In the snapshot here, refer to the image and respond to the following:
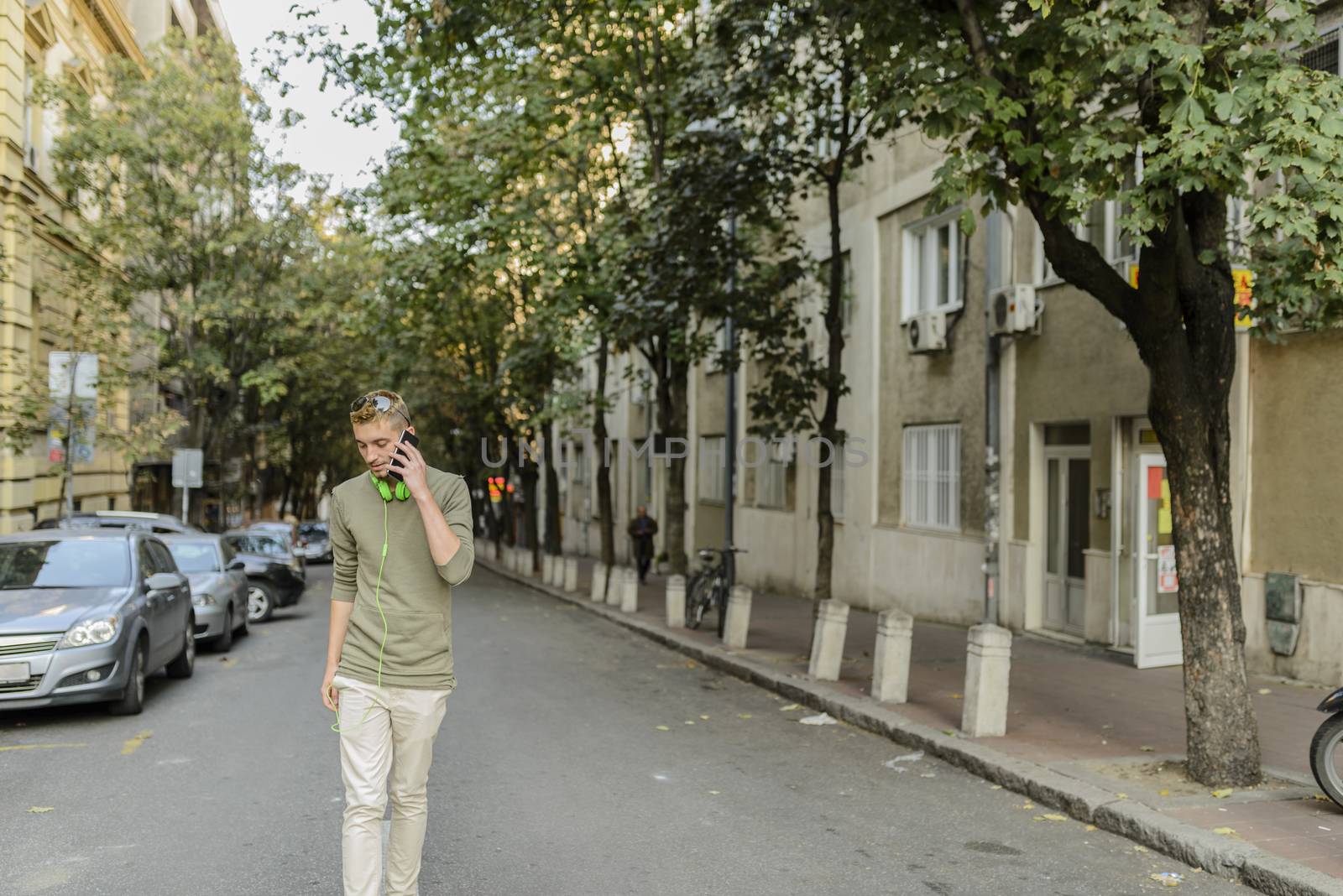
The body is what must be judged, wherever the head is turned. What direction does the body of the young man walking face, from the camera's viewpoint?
toward the camera

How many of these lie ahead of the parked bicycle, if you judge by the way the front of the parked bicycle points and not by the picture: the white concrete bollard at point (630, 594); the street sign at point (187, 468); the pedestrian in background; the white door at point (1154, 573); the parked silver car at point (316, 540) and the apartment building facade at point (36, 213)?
1

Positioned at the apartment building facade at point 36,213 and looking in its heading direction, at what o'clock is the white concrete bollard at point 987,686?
The white concrete bollard is roughly at 1 o'clock from the apartment building facade.

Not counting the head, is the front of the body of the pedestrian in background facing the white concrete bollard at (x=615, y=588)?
yes

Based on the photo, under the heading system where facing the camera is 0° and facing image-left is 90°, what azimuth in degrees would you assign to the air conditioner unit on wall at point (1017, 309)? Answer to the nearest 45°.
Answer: approximately 45°

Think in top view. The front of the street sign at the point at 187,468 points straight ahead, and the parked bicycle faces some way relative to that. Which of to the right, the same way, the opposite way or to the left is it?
the opposite way

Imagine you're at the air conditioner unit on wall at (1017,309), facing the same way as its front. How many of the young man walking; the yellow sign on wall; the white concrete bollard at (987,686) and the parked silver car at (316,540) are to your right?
1

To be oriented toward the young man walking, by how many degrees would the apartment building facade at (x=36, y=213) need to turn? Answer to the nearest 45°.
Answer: approximately 45° to its right

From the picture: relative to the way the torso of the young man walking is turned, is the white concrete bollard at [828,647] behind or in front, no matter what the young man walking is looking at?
behind

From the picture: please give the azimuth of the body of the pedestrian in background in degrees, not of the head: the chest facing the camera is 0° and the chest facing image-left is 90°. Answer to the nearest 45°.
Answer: approximately 0°

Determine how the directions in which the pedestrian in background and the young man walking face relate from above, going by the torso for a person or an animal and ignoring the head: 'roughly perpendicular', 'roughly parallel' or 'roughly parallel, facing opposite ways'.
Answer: roughly parallel

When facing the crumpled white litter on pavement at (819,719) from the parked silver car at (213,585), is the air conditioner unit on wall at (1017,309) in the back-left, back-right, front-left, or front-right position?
front-left
